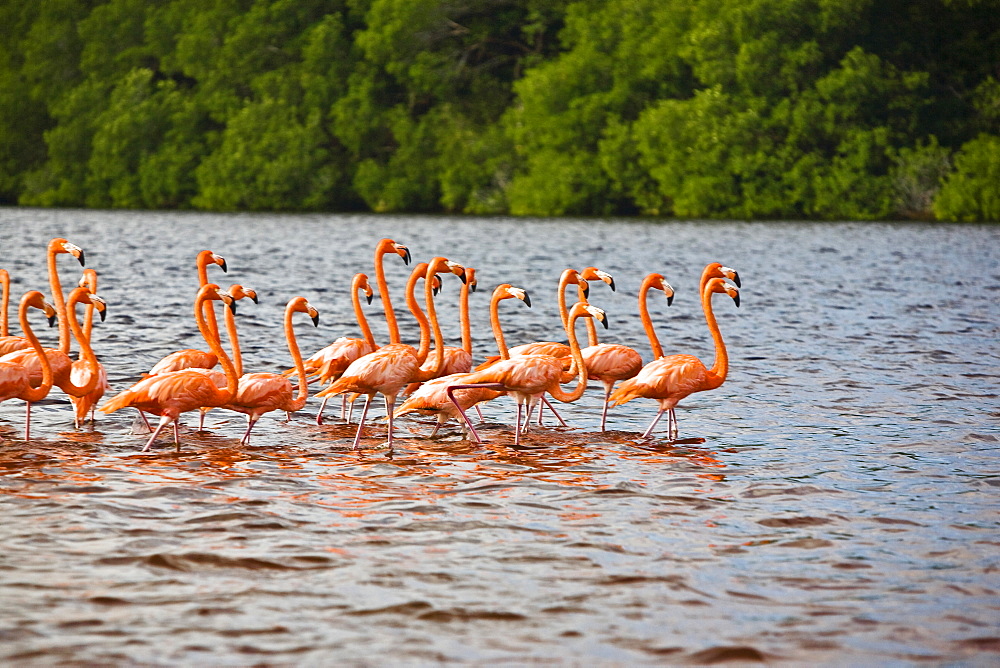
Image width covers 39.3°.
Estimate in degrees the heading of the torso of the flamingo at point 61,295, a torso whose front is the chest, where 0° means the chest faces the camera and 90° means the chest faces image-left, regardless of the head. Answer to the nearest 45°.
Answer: approximately 270°

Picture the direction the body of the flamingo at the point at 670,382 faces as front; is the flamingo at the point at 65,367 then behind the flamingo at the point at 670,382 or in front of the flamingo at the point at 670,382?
behind

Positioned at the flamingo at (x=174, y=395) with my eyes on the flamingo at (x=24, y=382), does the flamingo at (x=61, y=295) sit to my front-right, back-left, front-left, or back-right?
front-right

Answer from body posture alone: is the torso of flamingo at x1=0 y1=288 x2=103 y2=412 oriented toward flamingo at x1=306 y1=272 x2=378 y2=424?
yes

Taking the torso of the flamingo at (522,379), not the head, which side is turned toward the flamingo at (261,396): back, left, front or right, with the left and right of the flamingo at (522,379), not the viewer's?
back

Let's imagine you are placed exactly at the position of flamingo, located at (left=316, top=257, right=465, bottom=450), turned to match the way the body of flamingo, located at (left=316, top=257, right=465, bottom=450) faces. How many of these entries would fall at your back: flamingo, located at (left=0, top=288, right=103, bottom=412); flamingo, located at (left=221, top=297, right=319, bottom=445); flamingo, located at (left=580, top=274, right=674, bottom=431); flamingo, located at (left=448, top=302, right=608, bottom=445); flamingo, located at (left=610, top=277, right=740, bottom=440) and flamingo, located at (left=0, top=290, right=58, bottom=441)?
3

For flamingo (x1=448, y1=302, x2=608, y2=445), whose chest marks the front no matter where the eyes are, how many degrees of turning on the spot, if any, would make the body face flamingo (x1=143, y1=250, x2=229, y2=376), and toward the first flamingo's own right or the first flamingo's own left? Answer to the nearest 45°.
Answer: approximately 180°

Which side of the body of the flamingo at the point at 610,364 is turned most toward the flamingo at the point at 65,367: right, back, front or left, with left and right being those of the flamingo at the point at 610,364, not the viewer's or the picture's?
back

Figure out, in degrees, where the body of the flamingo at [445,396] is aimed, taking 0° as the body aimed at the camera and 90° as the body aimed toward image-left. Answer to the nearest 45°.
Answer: approximately 270°

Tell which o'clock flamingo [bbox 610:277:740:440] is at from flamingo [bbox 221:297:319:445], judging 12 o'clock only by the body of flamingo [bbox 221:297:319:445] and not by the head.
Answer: flamingo [bbox 610:277:740:440] is roughly at 12 o'clock from flamingo [bbox 221:297:319:445].

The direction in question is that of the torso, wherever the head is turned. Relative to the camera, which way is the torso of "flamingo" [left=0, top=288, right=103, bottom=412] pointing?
to the viewer's right

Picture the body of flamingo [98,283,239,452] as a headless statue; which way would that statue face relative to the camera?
to the viewer's right

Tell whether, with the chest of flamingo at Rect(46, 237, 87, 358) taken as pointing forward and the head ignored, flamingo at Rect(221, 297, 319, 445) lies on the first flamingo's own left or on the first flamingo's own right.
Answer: on the first flamingo's own right

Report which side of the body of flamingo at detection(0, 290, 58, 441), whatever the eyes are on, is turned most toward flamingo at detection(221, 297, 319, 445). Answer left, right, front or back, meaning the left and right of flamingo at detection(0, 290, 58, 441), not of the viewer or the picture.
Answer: front

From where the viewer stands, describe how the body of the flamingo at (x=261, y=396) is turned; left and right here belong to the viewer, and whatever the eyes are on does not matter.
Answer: facing to the right of the viewer

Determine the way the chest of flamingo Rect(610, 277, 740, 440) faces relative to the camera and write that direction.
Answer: to the viewer's right

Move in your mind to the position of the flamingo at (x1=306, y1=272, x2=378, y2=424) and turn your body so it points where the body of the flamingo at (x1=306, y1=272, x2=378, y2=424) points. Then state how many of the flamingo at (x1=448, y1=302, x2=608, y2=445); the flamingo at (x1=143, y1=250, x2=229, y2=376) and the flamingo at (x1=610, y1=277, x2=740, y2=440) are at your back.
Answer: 1

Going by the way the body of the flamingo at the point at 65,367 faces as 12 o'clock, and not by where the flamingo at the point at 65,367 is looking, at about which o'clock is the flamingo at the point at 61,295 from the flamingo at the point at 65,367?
the flamingo at the point at 61,295 is roughly at 9 o'clock from the flamingo at the point at 65,367.

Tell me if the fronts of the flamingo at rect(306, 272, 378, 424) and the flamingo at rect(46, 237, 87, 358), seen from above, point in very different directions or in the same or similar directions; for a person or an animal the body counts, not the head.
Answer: same or similar directions

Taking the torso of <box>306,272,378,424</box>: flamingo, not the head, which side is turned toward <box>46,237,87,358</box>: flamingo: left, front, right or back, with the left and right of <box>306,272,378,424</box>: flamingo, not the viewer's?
back
